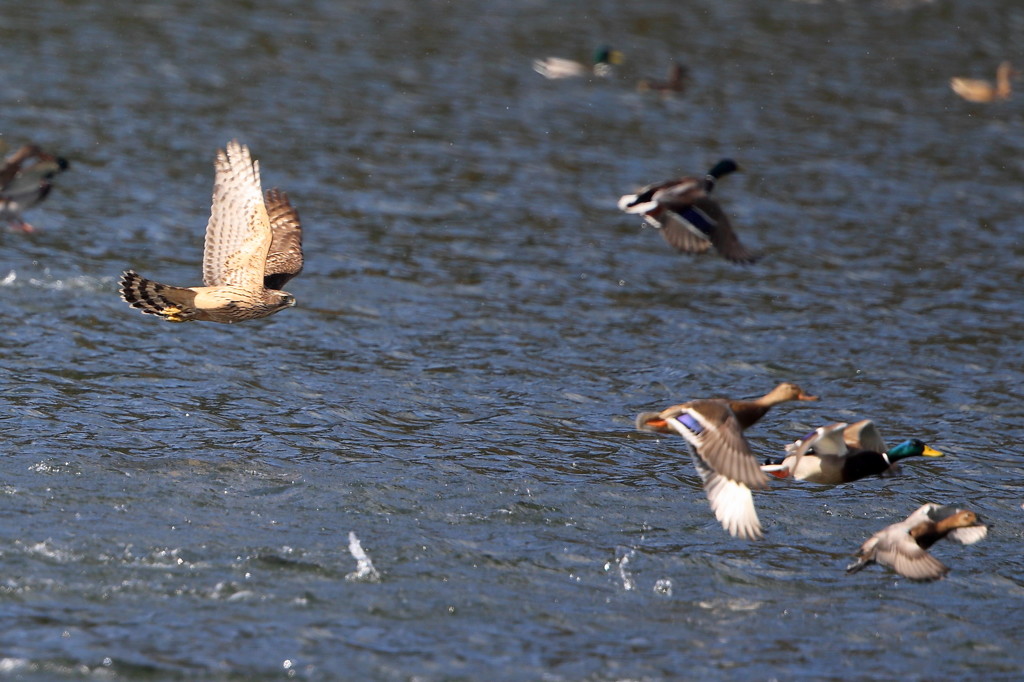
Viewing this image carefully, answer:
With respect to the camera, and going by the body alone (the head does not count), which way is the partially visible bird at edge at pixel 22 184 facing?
to the viewer's right

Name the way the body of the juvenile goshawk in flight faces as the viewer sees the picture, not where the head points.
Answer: to the viewer's right

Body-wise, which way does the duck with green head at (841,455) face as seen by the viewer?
to the viewer's right

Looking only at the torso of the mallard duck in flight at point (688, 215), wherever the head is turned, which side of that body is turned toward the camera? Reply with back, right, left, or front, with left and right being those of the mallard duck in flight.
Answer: right

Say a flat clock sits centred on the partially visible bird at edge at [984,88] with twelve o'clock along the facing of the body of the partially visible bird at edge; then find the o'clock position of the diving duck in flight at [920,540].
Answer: The diving duck in flight is roughly at 3 o'clock from the partially visible bird at edge.

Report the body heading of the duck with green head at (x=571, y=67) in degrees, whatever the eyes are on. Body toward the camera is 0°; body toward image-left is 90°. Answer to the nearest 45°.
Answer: approximately 270°

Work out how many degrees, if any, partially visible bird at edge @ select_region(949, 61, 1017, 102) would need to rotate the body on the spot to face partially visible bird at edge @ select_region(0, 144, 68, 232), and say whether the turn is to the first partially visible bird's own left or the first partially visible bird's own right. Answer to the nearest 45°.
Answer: approximately 135° to the first partially visible bird's own right

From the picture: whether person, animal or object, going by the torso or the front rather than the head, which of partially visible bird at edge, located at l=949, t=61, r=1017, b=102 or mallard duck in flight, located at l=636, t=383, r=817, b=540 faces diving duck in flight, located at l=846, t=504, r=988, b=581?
mallard duck in flight, located at l=636, t=383, r=817, b=540

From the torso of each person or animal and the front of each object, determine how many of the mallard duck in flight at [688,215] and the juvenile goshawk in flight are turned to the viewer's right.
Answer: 2

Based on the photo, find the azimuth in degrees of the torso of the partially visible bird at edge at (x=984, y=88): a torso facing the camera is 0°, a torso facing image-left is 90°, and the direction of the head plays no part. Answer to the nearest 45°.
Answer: approximately 270°

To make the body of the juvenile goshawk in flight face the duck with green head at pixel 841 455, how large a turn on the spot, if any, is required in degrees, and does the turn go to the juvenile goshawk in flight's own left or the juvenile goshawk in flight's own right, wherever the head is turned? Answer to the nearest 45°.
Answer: approximately 45° to the juvenile goshawk in flight's own right

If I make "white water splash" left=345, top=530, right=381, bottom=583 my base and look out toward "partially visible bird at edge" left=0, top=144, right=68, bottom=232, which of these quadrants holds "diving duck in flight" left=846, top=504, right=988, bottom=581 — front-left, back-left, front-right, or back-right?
back-right

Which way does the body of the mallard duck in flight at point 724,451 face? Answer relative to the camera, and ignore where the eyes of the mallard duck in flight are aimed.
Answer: to the viewer's right
